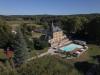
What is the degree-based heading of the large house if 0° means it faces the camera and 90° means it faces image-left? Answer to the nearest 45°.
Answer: approximately 315°

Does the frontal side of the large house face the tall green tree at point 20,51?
no
